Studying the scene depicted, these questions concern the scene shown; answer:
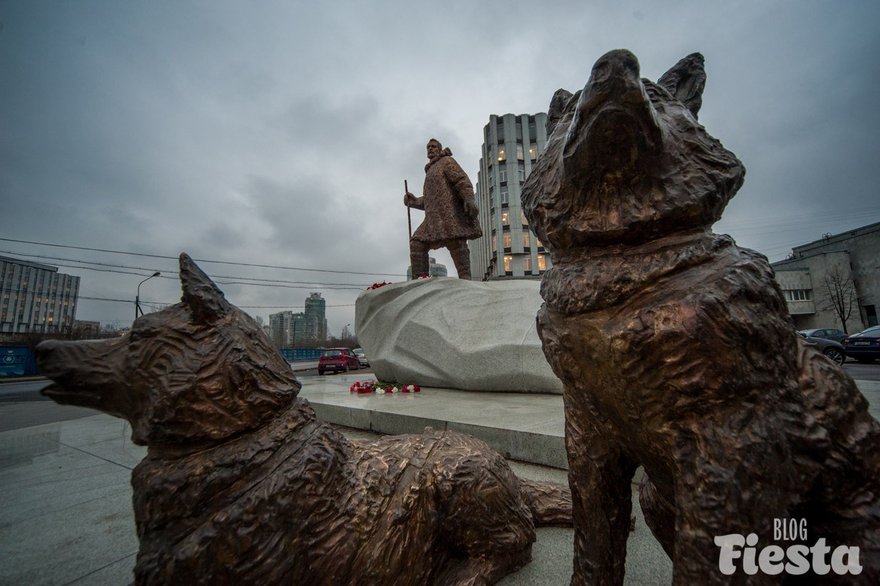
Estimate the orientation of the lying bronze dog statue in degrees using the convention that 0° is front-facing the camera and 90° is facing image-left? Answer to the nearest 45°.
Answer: approximately 90°

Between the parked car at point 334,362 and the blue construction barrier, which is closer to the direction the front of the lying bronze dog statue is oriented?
the blue construction barrier

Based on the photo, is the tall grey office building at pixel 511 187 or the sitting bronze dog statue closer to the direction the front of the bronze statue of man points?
the sitting bronze dog statue

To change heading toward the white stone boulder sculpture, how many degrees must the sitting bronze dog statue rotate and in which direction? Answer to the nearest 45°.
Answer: approximately 90° to its right

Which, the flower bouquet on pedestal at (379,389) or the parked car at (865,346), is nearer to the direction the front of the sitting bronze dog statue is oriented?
the flower bouquet on pedestal

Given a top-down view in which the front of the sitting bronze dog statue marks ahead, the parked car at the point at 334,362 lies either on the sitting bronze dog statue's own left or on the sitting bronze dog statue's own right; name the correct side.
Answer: on the sitting bronze dog statue's own right

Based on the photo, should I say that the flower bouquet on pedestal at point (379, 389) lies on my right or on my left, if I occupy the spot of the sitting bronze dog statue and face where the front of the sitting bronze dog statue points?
on my right

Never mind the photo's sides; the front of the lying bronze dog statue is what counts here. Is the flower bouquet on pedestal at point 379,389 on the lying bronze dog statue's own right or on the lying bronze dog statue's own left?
on the lying bronze dog statue's own right

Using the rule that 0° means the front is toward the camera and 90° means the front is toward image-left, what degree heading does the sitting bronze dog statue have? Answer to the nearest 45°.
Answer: approximately 45°
